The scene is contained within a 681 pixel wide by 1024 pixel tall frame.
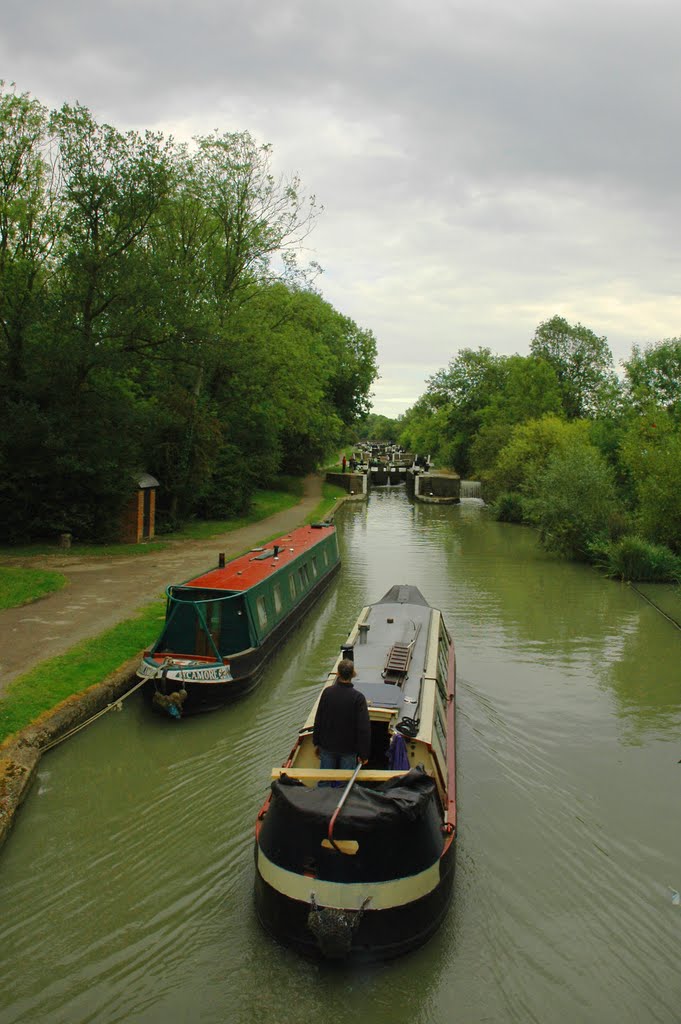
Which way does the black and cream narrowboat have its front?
away from the camera

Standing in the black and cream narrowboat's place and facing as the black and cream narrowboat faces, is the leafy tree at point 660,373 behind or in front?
in front

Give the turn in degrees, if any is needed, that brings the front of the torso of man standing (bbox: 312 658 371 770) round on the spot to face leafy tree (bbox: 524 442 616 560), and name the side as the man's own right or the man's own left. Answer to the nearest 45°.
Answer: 0° — they already face it

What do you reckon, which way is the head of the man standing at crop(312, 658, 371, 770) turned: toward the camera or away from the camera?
away from the camera

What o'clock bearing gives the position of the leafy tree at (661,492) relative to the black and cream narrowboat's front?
The leafy tree is roughly at 1 o'clock from the black and cream narrowboat.

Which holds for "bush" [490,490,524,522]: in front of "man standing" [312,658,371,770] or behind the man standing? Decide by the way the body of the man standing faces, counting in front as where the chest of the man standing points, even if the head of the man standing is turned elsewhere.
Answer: in front

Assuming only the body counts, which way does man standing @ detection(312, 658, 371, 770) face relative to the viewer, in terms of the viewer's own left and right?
facing away from the viewer
